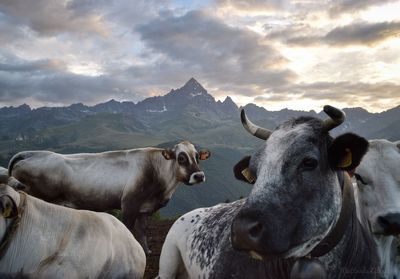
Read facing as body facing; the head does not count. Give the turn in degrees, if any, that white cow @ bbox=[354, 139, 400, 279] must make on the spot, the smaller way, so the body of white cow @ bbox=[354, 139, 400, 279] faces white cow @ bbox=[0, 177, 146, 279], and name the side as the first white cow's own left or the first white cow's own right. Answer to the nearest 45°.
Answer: approximately 90° to the first white cow's own right

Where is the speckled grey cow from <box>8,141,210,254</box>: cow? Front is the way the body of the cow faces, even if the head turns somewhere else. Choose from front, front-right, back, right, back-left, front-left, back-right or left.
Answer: right

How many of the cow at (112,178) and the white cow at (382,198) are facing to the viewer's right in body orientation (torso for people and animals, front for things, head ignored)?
1

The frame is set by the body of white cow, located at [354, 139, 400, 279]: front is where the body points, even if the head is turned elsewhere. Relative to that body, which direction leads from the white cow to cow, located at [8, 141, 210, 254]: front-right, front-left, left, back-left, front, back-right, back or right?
back-right

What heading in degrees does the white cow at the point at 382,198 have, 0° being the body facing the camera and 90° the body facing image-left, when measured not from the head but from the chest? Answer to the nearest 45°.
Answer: approximately 0°

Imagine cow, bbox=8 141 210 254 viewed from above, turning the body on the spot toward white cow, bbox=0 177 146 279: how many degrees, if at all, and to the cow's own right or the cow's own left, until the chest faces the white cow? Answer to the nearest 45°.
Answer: approximately 90° to the cow's own right

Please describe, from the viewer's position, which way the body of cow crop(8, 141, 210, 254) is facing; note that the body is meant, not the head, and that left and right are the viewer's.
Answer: facing to the right of the viewer

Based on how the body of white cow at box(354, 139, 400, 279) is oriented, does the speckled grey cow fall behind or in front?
in front

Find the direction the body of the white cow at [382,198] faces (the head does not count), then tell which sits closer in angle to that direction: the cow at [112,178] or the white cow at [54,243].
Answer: the white cow
